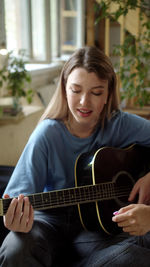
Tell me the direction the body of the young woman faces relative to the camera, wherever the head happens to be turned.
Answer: toward the camera
